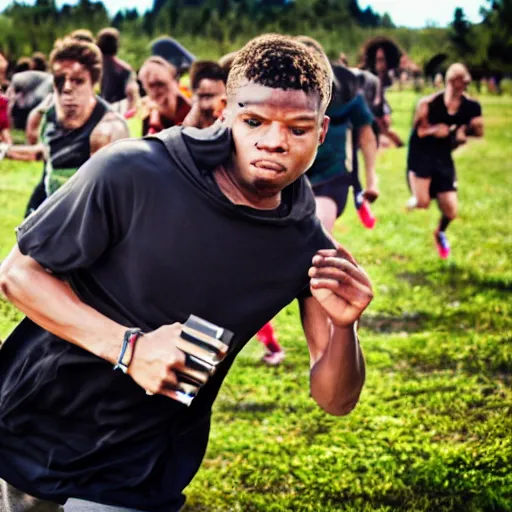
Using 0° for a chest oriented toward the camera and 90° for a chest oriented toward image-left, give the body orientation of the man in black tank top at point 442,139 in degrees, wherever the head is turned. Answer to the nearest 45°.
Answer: approximately 0°

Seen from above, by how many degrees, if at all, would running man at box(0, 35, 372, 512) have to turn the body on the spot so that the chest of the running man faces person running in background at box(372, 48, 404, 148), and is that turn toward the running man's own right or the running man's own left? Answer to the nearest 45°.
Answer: approximately 135° to the running man's own left

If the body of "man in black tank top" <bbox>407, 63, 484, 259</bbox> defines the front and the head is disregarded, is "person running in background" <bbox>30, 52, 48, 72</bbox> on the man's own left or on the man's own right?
on the man's own right

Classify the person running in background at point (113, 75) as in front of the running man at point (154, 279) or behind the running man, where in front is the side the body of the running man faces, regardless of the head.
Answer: behind

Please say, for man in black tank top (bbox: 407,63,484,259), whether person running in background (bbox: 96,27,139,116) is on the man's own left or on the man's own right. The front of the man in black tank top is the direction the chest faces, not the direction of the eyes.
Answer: on the man's own right

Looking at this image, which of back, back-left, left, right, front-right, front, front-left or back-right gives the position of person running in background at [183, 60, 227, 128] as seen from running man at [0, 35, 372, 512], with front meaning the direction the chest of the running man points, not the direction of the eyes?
back-left
